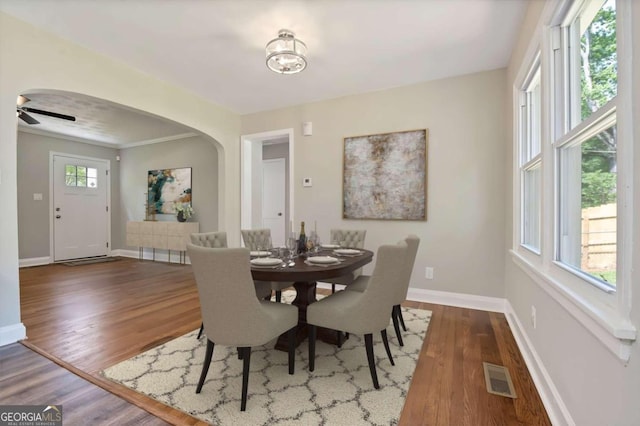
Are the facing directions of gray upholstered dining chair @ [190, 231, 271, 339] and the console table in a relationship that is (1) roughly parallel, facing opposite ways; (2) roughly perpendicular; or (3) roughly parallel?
roughly perpendicular

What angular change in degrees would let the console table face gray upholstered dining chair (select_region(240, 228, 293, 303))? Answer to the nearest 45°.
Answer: approximately 45° to its left

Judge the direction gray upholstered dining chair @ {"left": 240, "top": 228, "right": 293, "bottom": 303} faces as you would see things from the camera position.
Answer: facing the viewer and to the right of the viewer

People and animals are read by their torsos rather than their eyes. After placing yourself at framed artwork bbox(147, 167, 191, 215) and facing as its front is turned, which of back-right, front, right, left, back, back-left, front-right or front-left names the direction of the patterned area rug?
front-left

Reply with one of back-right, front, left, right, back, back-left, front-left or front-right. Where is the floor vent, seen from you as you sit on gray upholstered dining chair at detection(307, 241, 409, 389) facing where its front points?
back-right

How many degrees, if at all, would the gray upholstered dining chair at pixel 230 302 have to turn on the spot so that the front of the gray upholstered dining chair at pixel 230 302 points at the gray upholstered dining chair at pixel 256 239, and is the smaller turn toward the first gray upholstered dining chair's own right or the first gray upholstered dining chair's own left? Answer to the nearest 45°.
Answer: approximately 45° to the first gray upholstered dining chair's own left

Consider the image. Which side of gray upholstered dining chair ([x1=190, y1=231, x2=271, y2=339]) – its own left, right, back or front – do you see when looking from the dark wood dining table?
front

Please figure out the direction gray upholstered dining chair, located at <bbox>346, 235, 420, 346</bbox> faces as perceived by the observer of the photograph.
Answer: facing to the left of the viewer

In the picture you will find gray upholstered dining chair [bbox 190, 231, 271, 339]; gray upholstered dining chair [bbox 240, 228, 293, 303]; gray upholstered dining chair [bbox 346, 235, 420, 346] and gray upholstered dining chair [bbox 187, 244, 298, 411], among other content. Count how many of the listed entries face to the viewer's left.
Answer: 1

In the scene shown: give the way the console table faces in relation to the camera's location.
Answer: facing the viewer and to the left of the viewer

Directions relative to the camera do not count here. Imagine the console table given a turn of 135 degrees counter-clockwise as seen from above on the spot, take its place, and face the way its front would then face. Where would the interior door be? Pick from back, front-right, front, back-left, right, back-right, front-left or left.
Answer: front

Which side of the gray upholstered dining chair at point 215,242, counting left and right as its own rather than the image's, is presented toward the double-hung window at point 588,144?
front

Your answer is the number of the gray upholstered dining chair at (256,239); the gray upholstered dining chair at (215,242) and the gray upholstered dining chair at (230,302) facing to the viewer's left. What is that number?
0
